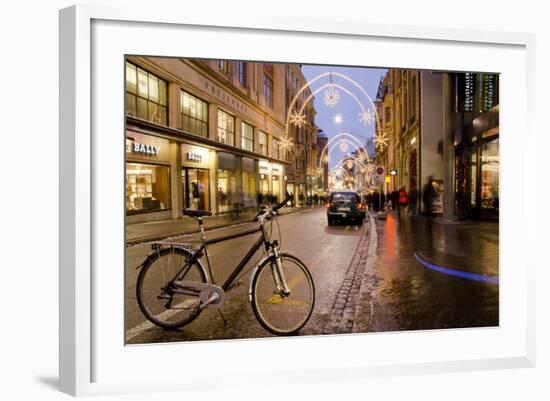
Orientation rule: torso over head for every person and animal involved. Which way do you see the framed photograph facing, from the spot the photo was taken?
facing the viewer and to the right of the viewer
